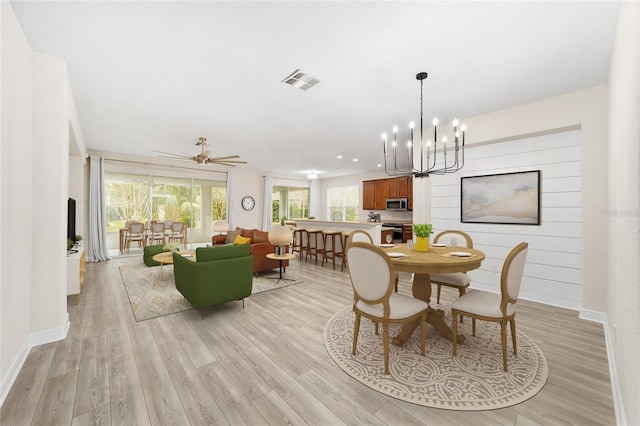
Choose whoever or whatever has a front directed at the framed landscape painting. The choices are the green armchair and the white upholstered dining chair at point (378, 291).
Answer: the white upholstered dining chair

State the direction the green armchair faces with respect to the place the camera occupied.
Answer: facing away from the viewer and to the left of the viewer

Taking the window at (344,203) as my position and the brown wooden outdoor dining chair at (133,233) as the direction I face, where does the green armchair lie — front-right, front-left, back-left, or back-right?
front-left

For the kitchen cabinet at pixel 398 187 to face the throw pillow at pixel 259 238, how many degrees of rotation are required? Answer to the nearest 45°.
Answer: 0° — it already faces it

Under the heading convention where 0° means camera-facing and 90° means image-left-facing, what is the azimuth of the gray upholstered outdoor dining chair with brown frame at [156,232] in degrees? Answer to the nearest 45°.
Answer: approximately 180°

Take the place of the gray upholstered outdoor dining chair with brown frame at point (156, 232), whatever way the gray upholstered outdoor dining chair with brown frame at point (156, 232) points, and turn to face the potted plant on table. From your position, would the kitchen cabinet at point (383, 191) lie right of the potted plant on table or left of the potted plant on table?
left

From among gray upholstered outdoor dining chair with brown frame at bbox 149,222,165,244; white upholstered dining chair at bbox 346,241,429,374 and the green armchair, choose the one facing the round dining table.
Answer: white upholstered dining chair at bbox 346,241,429,374

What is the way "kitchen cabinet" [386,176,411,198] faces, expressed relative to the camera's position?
facing the viewer and to the left of the viewer

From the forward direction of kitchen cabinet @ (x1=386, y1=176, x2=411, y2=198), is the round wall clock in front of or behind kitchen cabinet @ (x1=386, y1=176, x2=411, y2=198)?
in front

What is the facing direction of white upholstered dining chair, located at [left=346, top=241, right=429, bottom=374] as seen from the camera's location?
facing away from the viewer and to the right of the viewer

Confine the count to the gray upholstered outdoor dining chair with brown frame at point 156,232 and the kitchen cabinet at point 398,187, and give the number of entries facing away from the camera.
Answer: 1

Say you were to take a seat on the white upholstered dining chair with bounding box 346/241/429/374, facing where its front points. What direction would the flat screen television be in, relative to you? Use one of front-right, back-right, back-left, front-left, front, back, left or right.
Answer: back-left

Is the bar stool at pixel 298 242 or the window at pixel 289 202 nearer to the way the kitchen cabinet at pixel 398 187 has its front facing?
the bar stool
